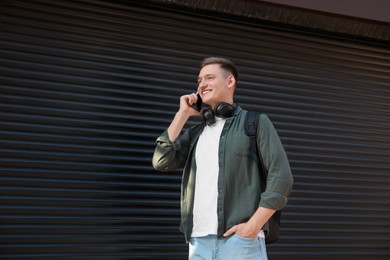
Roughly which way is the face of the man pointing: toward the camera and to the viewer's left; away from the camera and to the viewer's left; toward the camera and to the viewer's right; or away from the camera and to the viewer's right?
toward the camera and to the viewer's left
